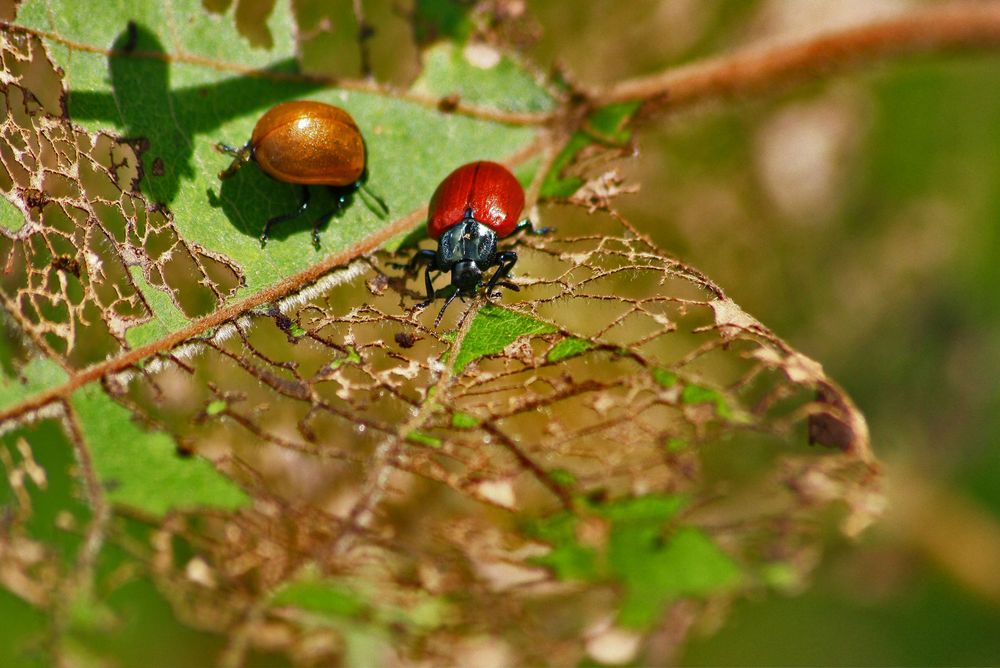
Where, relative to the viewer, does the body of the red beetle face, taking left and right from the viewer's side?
facing the viewer
